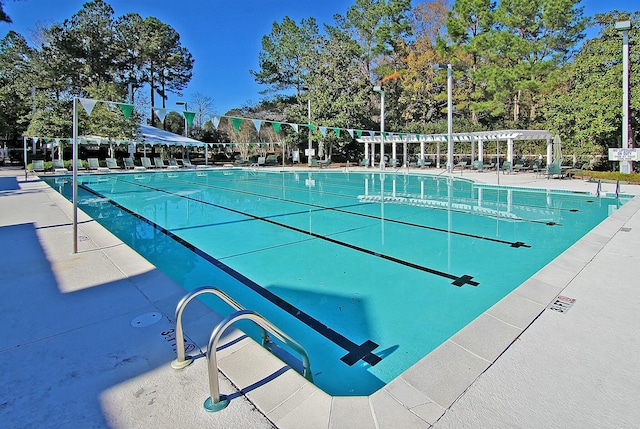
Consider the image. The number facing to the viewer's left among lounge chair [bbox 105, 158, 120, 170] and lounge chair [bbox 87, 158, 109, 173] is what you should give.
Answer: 0

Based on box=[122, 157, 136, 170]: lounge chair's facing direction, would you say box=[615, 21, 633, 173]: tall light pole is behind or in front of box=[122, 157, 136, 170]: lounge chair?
in front

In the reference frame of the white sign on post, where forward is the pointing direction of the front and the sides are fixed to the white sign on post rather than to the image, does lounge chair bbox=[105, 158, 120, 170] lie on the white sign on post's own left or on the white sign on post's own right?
on the white sign on post's own right

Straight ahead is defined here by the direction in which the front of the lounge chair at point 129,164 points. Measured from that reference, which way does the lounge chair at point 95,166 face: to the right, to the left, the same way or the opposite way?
the same way

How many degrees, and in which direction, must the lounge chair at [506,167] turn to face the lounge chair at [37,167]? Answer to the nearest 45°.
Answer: approximately 45° to its right

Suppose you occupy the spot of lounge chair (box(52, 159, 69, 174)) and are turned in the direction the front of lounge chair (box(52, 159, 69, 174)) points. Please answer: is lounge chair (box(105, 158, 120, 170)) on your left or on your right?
on your left

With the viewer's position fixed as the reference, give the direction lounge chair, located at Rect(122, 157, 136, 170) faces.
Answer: facing the viewer and to the right of the viewer

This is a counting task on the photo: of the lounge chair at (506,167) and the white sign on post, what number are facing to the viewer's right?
0

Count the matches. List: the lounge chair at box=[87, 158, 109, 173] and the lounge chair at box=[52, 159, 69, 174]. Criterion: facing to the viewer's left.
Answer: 0

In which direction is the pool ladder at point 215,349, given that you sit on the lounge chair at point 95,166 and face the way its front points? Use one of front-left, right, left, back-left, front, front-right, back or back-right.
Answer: front-right
